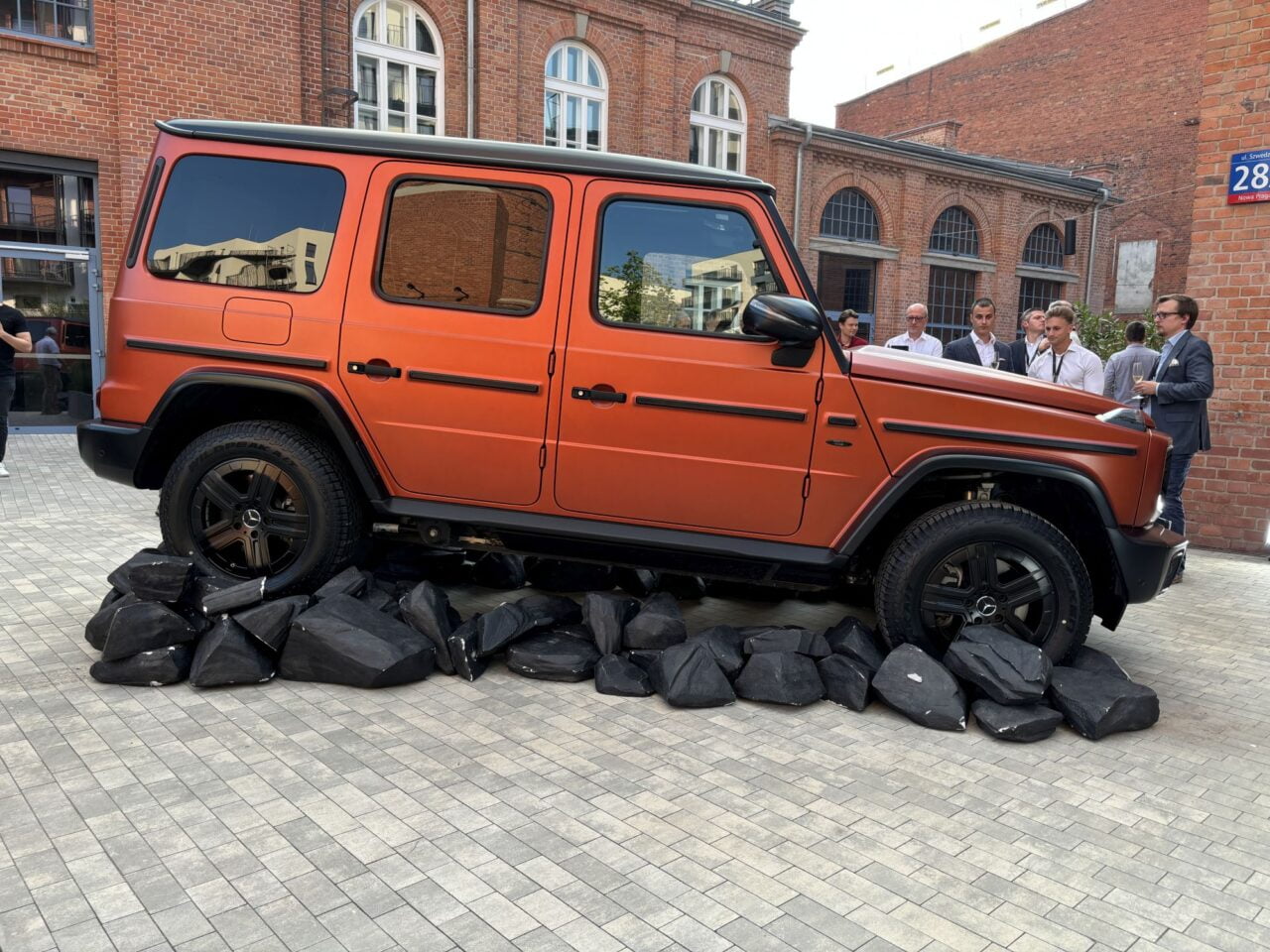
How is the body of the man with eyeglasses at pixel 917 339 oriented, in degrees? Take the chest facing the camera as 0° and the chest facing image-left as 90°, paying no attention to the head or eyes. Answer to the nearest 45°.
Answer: approximately 0°

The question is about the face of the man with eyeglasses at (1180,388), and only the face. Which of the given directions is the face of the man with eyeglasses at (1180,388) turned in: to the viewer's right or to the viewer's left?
to the viewer's left

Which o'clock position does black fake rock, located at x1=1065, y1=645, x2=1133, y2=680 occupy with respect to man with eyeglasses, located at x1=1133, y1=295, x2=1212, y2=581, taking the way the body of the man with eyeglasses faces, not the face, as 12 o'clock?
The black fake rock is roughly at 9 o'clock from the man with eyeglasses.

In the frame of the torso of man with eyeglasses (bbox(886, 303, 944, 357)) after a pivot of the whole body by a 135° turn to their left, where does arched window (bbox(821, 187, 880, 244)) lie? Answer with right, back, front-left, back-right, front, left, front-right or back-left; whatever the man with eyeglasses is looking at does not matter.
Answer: front-left

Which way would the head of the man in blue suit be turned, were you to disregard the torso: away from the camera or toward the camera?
toward the camera

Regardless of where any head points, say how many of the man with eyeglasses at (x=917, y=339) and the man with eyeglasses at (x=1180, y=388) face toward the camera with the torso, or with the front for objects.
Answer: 1

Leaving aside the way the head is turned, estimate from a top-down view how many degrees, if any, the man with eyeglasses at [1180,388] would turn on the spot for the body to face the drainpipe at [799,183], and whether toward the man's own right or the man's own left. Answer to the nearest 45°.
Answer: approximately 45° to the man's own right

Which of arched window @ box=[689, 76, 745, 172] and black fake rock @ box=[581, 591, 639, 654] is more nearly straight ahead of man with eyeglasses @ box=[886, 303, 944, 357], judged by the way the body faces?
the black fake rock

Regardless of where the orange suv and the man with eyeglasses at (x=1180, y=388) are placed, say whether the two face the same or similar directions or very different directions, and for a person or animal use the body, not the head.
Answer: very different directions

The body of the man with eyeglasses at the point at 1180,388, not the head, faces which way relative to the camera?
to the viewer's left

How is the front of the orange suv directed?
to the viewer's right

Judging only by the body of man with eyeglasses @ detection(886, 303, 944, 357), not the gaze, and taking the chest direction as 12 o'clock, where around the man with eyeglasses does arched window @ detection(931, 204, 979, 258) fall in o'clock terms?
The arched window is roughly at 6 o'clock from the man with eyeglasses.

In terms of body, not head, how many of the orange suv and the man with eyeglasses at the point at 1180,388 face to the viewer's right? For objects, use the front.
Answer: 1

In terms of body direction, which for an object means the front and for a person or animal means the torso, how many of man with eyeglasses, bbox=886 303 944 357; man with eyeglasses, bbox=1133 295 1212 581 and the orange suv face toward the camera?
1

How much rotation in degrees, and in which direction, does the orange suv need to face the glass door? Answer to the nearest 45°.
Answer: approximately 135° to its left
